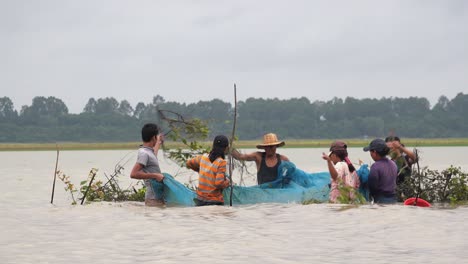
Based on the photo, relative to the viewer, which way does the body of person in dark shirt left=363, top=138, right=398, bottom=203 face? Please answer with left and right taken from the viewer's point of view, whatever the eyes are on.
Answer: facing away from the viewer and to the left of the viewer

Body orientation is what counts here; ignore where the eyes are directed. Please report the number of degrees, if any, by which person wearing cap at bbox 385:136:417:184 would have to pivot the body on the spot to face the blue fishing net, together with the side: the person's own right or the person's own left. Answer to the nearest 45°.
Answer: approximately 45° to the person's own right

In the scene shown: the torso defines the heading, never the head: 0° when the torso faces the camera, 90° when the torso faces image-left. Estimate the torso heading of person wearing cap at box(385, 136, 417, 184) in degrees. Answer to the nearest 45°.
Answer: approximately 45°

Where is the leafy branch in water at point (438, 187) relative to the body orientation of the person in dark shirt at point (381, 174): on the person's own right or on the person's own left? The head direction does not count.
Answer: on the person's own right

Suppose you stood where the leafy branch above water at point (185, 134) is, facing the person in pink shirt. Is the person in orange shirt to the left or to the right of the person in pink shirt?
right

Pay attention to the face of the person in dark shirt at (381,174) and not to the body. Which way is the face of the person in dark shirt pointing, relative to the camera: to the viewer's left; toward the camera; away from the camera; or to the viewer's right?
to the viewer's left
